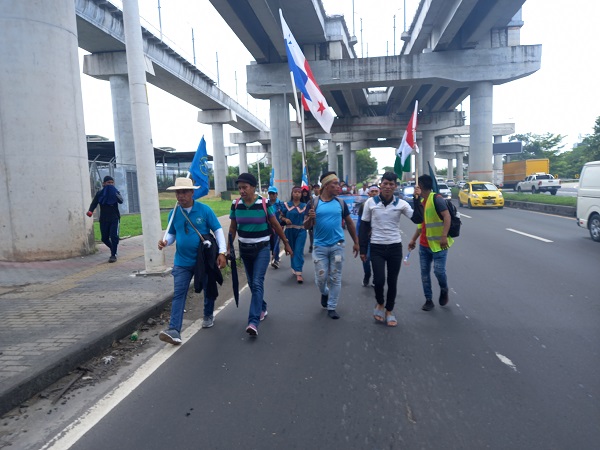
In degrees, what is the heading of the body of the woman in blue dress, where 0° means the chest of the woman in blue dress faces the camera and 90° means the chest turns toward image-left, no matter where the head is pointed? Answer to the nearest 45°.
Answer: approximately 0°

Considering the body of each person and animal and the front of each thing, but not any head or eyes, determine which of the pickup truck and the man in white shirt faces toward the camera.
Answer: the man in white shirt

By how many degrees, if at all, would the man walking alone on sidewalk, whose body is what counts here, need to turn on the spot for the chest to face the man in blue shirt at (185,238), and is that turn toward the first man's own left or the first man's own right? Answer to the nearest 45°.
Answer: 0° — they already face them

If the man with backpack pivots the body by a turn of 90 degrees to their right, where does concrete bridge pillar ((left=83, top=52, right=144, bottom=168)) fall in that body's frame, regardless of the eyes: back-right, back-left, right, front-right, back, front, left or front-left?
front

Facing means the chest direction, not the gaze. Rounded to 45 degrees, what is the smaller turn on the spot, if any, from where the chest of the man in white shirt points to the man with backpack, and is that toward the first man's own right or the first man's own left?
approximately 135° to the first man's own left

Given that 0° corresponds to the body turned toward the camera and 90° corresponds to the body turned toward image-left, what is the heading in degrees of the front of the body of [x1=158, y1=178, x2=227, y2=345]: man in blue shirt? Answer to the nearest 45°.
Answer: approximately 45°

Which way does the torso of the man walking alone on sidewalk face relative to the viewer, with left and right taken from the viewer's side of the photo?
facing the viewer

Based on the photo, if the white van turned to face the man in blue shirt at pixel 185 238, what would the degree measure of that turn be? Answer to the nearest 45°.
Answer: approximately 45° to its right

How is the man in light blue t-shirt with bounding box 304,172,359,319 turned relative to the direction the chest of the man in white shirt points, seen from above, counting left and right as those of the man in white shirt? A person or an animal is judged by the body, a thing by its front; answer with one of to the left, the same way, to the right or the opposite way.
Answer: the same way

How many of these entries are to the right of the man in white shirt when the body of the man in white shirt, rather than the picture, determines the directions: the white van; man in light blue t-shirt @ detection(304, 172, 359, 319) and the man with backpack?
1

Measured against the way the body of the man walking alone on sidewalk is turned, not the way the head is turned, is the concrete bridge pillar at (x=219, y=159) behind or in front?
behind

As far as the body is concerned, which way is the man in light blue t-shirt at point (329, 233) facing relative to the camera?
toward the camera

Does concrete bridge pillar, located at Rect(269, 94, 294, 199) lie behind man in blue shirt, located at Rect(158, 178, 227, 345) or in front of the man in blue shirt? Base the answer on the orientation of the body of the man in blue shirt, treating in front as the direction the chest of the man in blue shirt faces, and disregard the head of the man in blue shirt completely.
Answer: behind

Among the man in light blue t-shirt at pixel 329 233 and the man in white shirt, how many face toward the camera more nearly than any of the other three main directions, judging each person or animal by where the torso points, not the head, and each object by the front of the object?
2

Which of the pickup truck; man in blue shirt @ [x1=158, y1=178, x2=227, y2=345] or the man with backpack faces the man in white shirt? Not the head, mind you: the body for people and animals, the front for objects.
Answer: the man with backpack

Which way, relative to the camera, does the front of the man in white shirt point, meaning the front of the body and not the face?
toward the camera

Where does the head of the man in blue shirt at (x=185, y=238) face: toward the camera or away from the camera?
toward the camera
